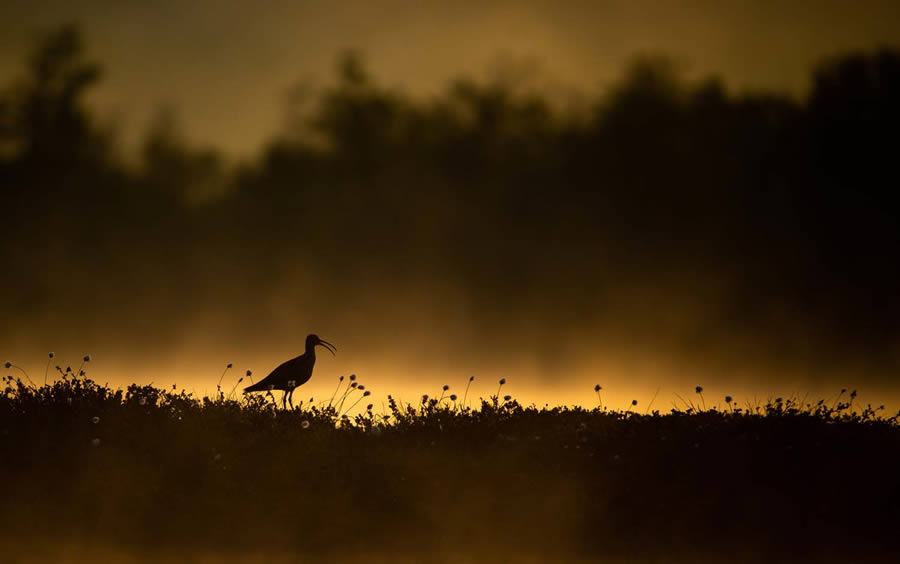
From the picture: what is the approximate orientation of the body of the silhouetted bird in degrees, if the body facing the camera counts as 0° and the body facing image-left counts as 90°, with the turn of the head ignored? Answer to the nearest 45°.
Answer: approximately 270°
